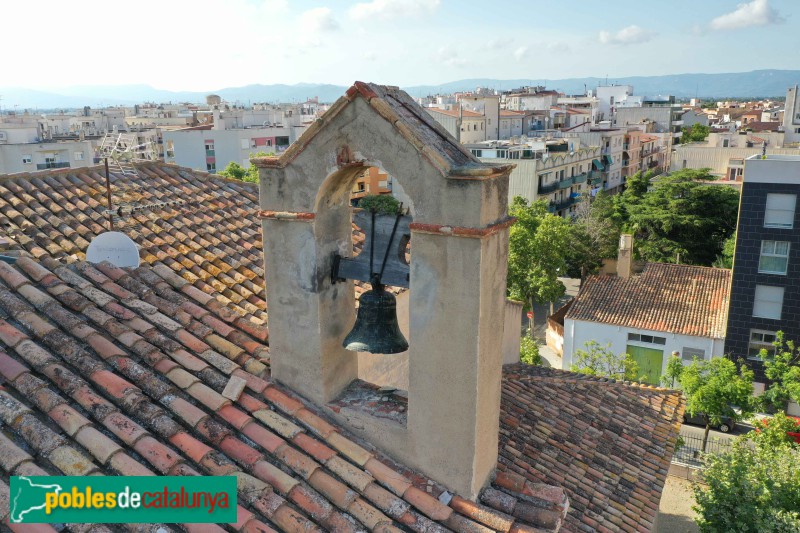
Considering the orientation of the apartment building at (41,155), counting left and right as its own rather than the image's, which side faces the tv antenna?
front

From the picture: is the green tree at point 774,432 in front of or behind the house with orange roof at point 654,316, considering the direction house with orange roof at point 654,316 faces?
in front

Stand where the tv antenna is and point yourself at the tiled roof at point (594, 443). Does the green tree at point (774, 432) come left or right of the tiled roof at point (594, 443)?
left

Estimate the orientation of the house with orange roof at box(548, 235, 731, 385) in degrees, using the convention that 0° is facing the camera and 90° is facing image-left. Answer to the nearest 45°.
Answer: approximately 0°

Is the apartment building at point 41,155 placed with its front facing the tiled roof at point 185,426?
yes

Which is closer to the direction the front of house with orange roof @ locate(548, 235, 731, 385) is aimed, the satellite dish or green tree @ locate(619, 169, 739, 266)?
the satellite dish

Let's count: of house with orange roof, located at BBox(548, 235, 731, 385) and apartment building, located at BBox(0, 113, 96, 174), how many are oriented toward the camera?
2

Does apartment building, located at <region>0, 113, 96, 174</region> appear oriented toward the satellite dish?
yes

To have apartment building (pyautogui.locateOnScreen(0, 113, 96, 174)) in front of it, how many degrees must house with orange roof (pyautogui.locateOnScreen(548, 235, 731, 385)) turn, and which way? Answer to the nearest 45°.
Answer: approximately 90° to its right

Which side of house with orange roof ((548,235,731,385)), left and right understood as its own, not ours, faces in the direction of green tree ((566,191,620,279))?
back

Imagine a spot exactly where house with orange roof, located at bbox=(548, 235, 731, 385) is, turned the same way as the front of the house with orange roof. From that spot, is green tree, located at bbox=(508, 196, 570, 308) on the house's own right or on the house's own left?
on the house's own right

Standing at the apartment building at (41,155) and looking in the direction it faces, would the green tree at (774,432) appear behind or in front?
in front

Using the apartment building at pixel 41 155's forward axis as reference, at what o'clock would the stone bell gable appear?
The stone bell gable is roughly at 12 o'clock from the apartment building.

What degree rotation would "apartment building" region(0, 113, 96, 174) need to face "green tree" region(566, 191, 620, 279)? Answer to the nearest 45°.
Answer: approximately 45° to its left

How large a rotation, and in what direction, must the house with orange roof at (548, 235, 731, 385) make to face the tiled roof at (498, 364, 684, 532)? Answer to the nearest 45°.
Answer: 0° — it already faces it

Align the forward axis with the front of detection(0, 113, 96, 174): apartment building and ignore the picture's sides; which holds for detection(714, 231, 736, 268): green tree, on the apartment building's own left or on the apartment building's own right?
on the apartment building's own left

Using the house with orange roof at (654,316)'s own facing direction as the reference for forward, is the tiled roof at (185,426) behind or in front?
in front
